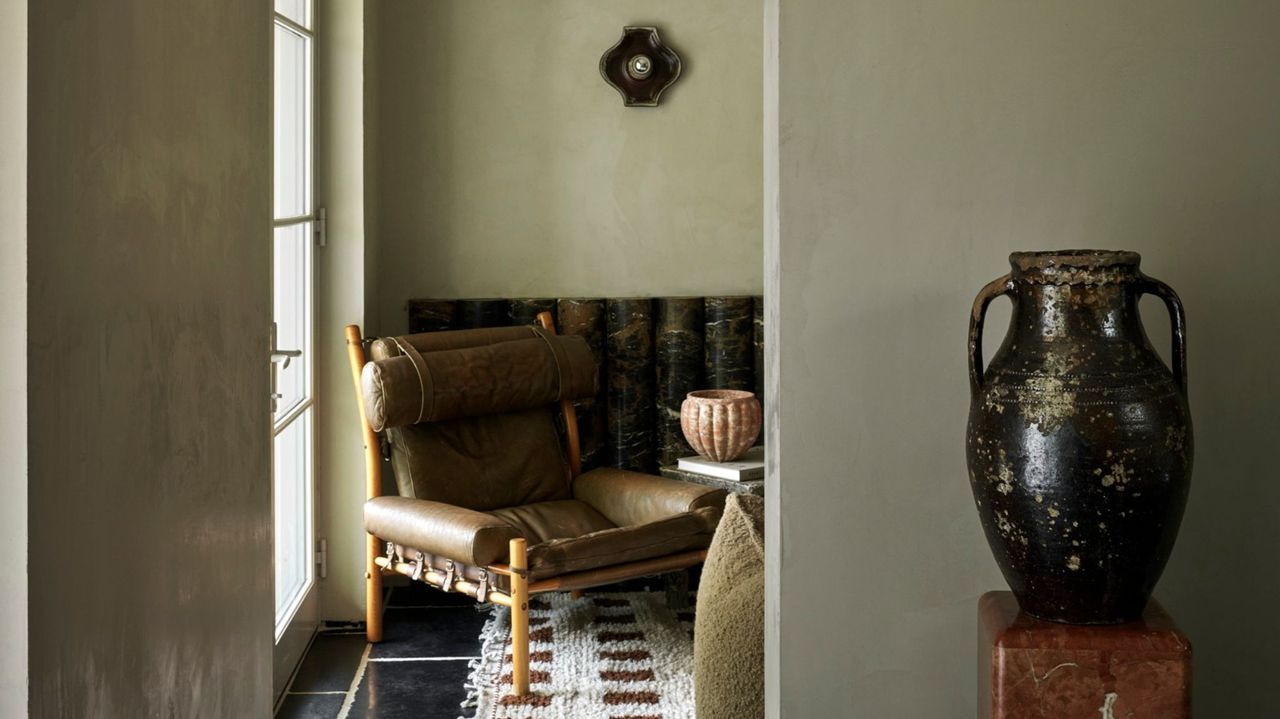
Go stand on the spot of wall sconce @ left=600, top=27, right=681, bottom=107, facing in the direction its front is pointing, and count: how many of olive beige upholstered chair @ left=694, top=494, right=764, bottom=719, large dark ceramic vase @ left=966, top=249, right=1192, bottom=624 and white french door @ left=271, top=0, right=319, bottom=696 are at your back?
0

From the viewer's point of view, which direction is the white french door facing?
to the viewer's right

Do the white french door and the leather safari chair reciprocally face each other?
no

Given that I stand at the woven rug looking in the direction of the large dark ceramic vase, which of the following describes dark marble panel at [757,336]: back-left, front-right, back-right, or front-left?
back-left

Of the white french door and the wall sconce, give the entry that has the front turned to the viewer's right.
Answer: the white french door

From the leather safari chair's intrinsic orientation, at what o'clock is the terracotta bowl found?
The terracotta bowl is roughly at 10 o'clock from the leather safari chair.

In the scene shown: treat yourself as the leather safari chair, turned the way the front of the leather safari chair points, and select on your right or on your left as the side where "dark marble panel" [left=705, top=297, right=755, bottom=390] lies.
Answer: on your left

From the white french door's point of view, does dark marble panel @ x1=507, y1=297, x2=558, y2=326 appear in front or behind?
in front

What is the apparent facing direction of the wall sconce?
toward the camera

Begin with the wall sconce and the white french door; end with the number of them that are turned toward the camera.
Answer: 1

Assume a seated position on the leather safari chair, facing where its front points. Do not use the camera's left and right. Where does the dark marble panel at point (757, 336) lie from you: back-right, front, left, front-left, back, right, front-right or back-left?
left

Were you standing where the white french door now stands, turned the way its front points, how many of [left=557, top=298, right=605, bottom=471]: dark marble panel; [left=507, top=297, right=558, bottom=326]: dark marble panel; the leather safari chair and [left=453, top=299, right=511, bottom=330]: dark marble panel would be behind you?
0

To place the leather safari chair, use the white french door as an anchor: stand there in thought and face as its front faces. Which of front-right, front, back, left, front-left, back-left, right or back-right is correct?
front

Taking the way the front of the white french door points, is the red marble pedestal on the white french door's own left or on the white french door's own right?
on the white french door's own right

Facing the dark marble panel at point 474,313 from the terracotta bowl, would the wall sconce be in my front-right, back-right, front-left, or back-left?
front-right
